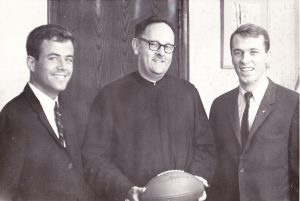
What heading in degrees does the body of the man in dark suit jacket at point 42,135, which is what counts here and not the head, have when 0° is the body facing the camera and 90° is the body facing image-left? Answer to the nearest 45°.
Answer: approximately 315°

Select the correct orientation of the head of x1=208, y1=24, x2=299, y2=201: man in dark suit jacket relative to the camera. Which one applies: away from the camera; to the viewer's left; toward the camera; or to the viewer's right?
toward the camera

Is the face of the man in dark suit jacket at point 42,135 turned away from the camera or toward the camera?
toward the camera

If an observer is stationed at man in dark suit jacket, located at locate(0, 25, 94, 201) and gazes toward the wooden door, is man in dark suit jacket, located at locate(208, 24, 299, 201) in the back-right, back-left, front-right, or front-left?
front-right

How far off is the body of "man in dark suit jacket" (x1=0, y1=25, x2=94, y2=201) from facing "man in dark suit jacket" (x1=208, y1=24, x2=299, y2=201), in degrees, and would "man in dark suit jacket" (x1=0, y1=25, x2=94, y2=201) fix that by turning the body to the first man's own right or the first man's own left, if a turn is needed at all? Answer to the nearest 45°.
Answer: approximately 45° to the first man's own left
